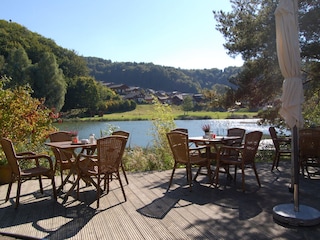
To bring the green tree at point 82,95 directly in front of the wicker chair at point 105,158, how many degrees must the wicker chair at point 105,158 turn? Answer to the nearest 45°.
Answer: approximately 45° to its right

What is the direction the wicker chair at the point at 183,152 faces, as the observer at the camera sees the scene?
facing away from the viewer and to the right of the viewer

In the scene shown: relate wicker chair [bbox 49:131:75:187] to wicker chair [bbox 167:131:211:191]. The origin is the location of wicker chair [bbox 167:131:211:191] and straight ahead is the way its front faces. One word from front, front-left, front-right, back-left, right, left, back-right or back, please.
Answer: back-left

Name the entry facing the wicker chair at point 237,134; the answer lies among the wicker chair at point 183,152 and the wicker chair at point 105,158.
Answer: the wicker chair at point 183,152

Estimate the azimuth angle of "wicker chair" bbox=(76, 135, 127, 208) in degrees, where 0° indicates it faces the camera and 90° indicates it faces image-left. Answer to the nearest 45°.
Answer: approximately 135°

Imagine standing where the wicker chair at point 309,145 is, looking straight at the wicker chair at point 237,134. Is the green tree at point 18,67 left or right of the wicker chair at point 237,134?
right

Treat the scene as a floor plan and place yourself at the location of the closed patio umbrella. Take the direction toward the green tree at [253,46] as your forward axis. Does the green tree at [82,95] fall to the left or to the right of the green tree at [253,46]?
left
